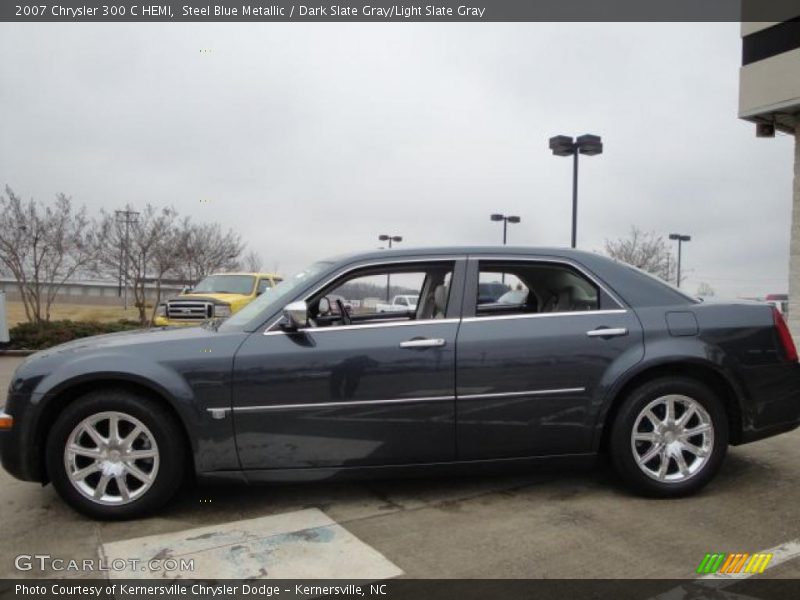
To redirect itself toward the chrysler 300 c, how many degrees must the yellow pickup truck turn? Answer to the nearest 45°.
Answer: approximately 45° to its left

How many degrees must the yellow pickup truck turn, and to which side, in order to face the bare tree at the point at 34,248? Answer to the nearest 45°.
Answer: approximately 90° to its right

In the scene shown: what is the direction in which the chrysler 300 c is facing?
to the viewer's left

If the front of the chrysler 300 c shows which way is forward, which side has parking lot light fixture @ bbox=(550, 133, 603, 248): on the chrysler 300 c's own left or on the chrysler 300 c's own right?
on the chrysler 300 c's own right

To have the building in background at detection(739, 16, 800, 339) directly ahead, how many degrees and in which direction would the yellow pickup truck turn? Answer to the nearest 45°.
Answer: approximately 135° to its left

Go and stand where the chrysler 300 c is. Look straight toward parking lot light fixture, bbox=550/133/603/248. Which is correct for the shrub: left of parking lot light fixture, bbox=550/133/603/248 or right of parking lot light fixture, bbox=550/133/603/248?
left

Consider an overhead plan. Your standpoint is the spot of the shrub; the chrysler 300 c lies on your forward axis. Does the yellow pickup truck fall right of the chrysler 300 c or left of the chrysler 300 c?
left

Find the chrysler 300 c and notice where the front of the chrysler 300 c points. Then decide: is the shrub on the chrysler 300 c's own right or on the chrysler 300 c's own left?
on the chrysler 300 c's own right

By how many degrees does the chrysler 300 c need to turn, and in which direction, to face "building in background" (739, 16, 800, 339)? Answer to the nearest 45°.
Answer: approximately 135° to its right
